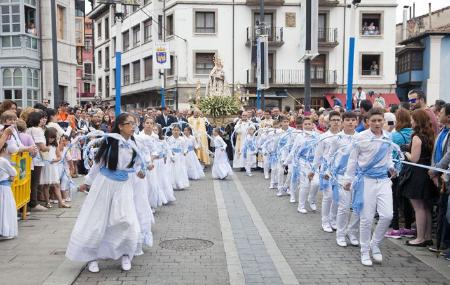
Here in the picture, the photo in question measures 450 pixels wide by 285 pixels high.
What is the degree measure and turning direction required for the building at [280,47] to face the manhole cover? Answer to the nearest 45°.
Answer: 0° — it already faces it

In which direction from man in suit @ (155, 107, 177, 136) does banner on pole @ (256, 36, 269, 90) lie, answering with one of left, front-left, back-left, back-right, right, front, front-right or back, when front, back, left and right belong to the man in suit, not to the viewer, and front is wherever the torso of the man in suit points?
back-left

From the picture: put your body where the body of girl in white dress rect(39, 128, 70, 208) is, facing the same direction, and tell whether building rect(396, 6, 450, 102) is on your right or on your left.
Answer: on your left

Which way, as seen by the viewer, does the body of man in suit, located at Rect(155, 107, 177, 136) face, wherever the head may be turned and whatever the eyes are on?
toward the camera

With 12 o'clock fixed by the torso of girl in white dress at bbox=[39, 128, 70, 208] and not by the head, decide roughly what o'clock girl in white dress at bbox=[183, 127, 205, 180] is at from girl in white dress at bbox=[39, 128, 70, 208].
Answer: girl in white dress at bbox=[183, 127, 205, 180] is roughly at 9 o'clock from girl in white dress at bbox=[39, 128, 70, 208].

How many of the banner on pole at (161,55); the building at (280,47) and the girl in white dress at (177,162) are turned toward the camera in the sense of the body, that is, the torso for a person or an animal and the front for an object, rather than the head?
3

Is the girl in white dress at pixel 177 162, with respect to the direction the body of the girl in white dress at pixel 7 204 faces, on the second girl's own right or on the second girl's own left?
on the second girl's own left

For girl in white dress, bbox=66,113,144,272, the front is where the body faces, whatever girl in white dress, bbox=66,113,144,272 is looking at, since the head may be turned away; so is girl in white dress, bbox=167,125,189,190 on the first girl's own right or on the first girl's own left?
on the first girl's own left

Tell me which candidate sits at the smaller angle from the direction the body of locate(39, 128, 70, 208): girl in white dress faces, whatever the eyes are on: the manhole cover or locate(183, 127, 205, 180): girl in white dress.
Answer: the manhole cover

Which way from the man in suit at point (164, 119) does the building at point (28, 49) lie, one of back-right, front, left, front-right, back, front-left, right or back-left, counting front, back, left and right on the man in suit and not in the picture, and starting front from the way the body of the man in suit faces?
back-right

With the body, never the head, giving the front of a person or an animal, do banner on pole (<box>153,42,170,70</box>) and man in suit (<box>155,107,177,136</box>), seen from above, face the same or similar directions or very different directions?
same or similar directions

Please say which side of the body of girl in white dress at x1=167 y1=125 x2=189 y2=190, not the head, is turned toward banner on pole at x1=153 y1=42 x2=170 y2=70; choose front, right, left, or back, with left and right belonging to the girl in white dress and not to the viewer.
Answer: back

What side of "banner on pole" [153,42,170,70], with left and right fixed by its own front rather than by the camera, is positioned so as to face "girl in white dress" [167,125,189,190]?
front

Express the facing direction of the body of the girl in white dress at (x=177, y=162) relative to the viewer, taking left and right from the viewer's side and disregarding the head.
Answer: facing the viewer

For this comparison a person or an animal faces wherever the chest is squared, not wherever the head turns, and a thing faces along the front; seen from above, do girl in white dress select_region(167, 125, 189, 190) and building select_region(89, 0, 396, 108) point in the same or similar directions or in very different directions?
same or similar directions

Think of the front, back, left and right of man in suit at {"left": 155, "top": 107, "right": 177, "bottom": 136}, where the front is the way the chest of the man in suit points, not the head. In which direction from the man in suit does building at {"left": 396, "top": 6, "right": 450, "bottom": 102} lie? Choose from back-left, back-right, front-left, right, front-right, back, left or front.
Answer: back-left
